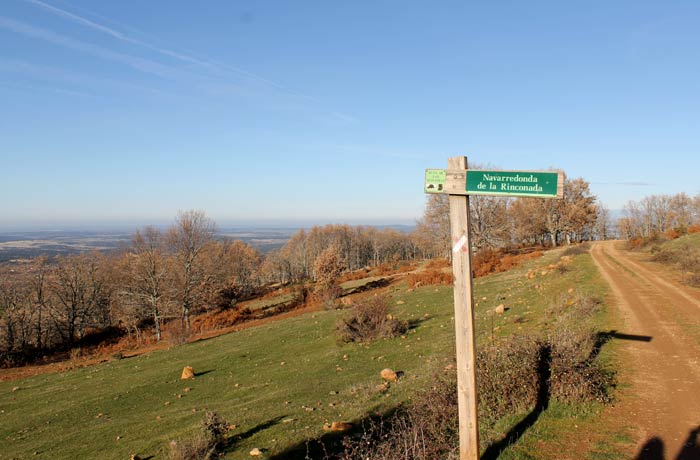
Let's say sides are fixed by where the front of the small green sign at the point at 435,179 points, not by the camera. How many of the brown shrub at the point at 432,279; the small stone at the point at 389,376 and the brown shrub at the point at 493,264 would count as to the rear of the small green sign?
3

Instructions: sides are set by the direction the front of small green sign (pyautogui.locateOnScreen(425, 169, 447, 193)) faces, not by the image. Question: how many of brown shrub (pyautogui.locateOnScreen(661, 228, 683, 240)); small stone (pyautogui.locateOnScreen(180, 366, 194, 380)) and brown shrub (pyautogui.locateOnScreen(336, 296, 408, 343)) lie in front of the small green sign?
0

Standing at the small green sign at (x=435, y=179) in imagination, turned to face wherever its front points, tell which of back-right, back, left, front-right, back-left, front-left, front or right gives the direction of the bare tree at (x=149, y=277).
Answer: back-right

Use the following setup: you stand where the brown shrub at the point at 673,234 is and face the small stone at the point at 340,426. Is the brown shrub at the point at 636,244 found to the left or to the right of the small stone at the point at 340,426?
right

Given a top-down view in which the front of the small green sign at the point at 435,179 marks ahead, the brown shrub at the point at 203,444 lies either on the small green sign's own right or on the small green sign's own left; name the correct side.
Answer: on the small green sign's own right

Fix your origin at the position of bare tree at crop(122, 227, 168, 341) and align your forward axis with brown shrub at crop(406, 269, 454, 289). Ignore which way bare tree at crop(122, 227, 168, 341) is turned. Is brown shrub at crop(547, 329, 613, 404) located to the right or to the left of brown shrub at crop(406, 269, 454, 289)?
right

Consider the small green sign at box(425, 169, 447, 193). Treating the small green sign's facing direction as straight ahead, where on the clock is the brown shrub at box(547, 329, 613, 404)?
The brown shrub is roughly at 7 o'clock from the small green sign.

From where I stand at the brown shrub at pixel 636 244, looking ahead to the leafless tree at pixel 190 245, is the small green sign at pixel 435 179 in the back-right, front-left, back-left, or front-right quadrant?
front-left

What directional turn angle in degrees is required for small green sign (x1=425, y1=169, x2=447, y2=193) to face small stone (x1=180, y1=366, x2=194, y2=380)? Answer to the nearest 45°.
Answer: approximately 135° to its right

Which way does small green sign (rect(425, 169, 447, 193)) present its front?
toward the camera

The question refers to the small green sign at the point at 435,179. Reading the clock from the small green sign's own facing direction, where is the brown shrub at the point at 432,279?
The brown shrub is roughly at 6 o'clock from the small green sign.

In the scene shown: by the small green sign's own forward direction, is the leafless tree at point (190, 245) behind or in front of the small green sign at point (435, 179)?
behind
